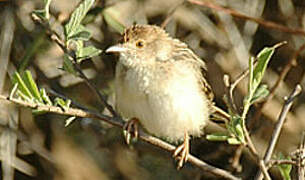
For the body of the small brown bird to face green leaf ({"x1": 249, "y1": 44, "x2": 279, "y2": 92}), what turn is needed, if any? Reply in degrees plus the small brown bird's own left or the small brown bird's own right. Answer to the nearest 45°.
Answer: approximately 90° to the small brown bird's own left

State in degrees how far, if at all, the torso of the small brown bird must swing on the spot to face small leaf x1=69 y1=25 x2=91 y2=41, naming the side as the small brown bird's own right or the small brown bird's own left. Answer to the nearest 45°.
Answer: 0° — it already faces it

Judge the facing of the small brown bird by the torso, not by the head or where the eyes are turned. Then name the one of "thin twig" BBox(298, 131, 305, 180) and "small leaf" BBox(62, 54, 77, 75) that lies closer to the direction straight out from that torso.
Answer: the small leaf

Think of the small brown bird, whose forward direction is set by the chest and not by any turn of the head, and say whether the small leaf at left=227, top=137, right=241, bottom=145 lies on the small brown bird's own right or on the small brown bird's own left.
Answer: on the small brown bird's own left

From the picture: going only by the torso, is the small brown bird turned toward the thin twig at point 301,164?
no

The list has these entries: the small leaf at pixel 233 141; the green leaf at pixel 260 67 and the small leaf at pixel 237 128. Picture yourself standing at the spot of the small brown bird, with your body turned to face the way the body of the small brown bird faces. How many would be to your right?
0

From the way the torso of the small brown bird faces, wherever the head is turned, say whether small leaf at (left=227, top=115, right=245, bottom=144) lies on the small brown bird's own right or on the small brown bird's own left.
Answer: on the small brown bird's own left

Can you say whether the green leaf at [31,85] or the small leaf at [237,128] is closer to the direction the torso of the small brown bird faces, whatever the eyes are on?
the green leaf

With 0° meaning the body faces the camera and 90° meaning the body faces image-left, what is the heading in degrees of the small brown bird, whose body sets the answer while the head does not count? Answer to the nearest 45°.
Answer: approximately 45°

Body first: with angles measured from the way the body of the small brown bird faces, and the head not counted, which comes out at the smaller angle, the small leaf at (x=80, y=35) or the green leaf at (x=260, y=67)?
the small leaf
